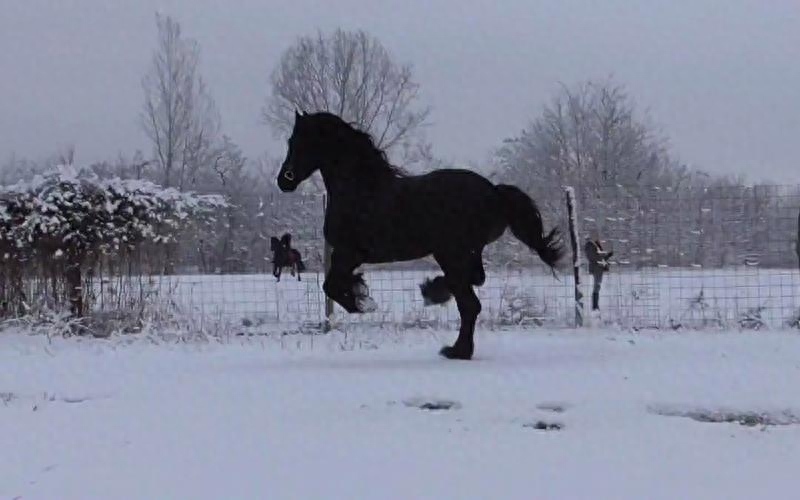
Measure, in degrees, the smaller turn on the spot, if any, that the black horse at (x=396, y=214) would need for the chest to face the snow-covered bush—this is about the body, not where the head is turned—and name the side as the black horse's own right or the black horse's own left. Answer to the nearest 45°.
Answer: approximately 45° to the black horse's own right

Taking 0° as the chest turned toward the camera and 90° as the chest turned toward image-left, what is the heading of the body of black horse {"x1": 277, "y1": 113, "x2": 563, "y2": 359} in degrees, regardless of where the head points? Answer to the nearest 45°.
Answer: approximately 90°

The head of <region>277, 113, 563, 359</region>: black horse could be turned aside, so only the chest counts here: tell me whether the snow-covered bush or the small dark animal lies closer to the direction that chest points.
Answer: the snow-covered bush

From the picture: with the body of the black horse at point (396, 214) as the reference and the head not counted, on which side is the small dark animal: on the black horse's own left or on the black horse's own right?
on the black horse's own right
